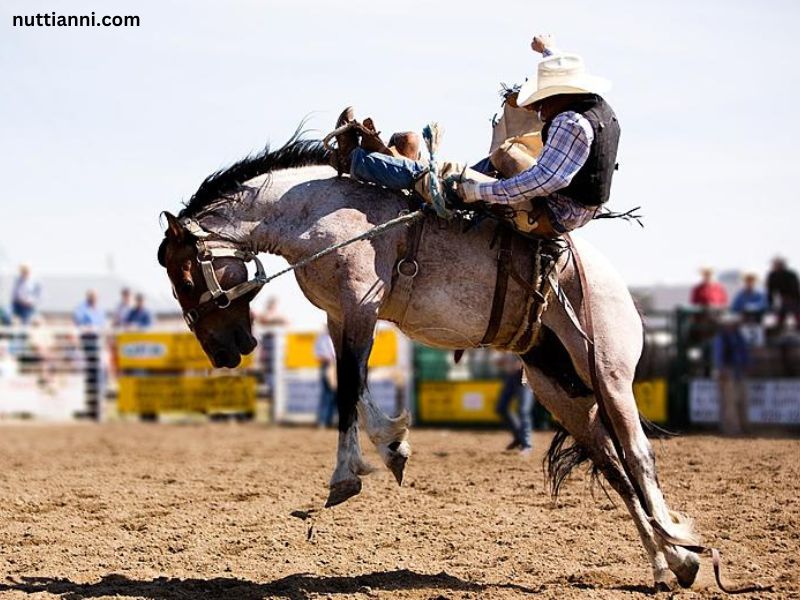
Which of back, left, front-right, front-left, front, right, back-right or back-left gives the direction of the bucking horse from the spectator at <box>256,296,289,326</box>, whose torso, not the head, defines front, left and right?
front

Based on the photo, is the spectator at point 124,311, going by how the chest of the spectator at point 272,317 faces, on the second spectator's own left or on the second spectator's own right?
on the second spectator's own right

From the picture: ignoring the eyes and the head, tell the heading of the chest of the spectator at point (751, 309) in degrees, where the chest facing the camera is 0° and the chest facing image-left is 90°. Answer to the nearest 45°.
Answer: approximately 0°

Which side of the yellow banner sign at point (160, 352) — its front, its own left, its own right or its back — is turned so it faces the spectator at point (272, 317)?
left

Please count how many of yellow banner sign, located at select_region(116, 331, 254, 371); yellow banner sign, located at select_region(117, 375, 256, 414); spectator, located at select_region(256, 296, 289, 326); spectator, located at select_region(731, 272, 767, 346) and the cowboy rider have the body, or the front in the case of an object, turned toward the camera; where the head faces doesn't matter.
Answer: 4

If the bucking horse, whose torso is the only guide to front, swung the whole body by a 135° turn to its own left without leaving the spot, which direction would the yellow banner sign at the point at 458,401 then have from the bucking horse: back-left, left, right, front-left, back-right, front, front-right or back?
back-left

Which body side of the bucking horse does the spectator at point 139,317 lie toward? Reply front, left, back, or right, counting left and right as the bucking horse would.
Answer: right

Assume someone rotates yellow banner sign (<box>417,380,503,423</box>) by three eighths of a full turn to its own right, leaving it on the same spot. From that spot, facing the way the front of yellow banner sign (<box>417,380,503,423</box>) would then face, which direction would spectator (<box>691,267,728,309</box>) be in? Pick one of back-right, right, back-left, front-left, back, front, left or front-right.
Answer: back-right

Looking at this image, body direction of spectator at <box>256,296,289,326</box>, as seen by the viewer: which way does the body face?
toward the camera

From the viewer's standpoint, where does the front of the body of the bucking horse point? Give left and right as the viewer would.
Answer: facing to the left of the viewer

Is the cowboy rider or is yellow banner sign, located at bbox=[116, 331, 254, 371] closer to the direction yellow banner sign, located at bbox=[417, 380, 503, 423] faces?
the cowboy rider

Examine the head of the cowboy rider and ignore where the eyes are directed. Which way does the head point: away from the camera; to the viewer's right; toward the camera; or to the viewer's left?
to the viewer's left

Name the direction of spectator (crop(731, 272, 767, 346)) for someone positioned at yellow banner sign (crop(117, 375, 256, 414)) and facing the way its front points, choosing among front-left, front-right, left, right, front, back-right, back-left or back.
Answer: front-left

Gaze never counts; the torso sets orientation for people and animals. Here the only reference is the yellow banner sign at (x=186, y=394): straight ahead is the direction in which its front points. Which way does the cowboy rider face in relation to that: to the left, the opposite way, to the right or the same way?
to the right

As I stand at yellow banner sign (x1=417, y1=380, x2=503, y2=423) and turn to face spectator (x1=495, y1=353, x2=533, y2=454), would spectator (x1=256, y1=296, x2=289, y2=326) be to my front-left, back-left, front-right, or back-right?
back-right

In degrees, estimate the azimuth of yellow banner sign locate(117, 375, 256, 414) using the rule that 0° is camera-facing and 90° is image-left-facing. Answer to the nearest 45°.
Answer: approximately 0°

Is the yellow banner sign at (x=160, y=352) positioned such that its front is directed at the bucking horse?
yes
